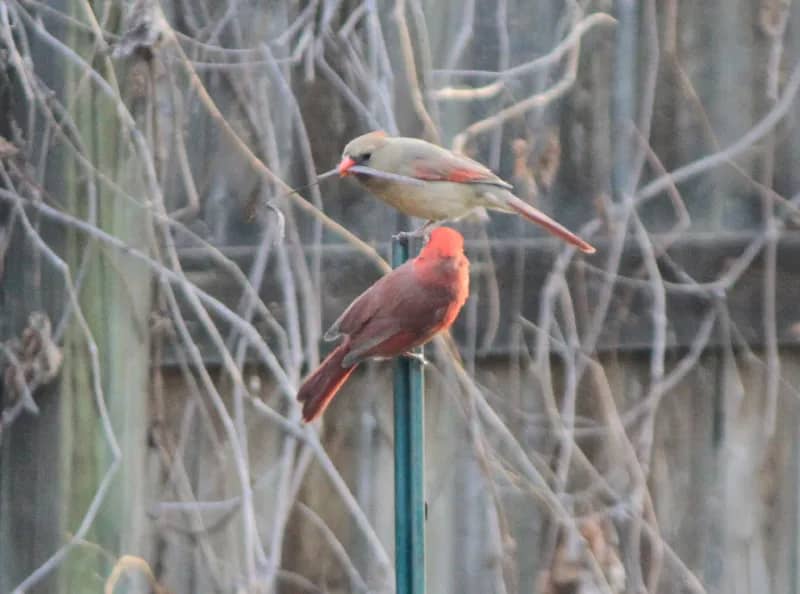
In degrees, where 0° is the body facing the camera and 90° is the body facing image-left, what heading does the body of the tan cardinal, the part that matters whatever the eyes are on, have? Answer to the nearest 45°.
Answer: approximately 90°

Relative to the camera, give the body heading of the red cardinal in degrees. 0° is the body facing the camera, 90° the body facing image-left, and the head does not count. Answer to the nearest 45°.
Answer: approximately 225°
